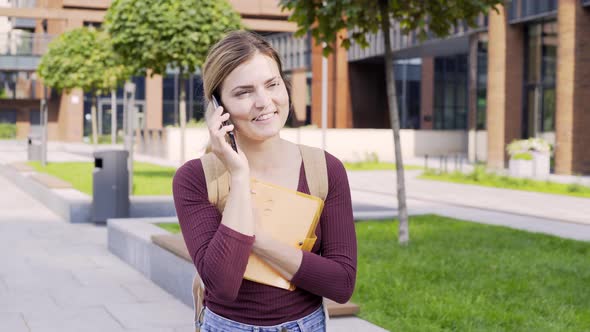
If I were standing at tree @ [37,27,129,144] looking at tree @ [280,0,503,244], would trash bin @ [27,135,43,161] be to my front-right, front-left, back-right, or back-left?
front-right

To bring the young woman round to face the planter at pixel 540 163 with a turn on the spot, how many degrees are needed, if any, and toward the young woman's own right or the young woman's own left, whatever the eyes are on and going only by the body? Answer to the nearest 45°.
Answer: approximately 180°

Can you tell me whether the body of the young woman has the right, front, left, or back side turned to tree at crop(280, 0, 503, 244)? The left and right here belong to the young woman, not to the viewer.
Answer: back

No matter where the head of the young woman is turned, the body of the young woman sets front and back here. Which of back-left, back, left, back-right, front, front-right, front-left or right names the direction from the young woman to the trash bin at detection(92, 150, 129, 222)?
back

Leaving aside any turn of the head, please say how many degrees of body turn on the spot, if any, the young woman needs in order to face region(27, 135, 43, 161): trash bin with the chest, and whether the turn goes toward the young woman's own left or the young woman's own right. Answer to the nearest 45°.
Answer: approximately 180°

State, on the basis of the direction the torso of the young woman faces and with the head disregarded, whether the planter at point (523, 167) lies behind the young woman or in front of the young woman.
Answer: behind

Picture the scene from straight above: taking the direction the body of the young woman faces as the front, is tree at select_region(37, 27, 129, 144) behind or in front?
behind

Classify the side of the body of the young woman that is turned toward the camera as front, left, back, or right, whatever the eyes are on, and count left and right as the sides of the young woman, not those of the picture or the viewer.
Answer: front

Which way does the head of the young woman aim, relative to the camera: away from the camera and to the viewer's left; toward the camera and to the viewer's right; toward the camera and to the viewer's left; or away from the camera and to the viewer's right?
toward the camera and to the viewer's right

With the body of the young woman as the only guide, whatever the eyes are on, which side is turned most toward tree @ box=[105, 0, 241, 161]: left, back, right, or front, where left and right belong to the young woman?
back
